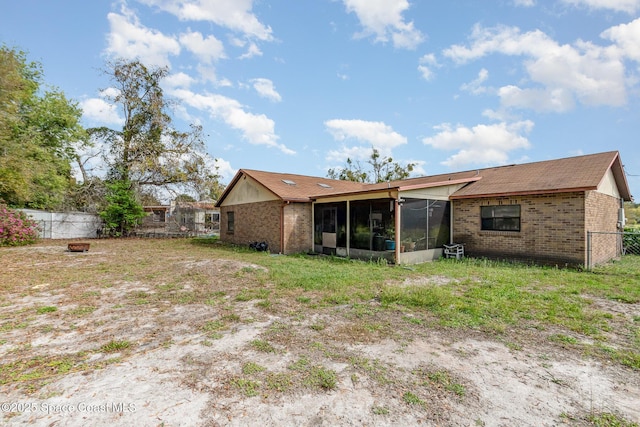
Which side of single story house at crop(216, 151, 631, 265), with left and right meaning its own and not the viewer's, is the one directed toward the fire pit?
left

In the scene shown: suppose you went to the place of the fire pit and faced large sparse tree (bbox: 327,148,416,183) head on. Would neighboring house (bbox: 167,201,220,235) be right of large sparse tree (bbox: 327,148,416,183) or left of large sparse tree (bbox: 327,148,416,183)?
left

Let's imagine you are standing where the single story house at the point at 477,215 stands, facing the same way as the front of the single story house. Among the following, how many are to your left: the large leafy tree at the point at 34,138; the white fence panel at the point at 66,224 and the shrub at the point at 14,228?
3

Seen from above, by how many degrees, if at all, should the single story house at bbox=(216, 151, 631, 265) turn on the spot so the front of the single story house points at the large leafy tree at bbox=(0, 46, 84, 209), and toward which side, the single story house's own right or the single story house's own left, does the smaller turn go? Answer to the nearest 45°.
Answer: approximately 90° to the single story house's own left

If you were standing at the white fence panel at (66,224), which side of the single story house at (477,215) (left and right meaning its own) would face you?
left

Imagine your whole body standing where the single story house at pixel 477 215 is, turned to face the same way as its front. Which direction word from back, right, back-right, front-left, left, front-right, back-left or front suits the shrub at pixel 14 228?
left

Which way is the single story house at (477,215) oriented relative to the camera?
away from the camera
